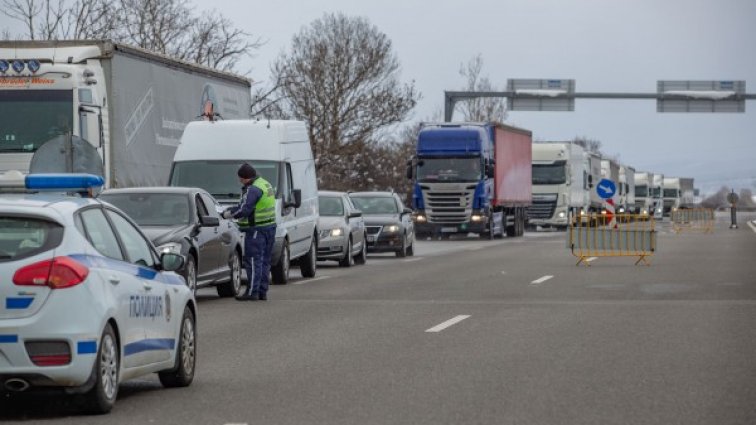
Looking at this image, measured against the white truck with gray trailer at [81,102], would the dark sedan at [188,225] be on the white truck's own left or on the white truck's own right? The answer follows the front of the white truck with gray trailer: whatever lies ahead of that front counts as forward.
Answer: on the white truck's own left

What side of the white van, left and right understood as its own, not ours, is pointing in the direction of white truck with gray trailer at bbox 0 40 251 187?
right

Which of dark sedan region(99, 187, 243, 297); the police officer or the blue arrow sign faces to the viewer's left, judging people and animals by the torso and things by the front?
the police officer

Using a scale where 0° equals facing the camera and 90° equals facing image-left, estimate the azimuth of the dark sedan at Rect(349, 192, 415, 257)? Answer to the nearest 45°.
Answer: approximately 0°

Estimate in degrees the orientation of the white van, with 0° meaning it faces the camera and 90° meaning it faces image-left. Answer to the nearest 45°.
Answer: approximately 0°
